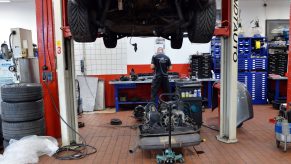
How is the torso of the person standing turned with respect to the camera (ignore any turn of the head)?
away from the camera

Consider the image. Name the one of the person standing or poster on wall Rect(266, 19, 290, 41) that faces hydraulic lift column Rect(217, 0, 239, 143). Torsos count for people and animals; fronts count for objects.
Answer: the poster on wall

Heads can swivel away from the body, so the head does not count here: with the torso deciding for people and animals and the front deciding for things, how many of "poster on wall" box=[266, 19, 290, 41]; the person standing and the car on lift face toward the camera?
1

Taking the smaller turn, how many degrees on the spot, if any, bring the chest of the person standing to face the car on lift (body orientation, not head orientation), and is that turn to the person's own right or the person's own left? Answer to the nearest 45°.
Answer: approximately 180°

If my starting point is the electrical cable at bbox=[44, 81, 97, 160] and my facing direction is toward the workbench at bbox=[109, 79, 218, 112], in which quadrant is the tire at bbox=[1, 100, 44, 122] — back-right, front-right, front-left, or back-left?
back-left

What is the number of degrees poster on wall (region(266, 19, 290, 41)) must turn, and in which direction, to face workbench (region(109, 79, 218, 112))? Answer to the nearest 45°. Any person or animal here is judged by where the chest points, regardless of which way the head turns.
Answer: approximately 45° to its right

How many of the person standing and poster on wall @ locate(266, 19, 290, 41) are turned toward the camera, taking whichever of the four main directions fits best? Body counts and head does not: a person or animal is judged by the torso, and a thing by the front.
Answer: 1

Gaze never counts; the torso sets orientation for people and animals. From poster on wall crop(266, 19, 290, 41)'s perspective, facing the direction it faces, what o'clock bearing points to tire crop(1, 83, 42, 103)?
The tire is roughly at 1 o'clock from the poster on wall.

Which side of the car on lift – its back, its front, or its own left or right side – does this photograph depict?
back
